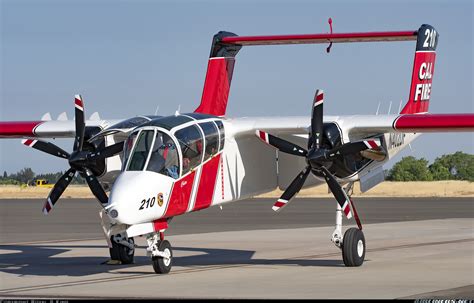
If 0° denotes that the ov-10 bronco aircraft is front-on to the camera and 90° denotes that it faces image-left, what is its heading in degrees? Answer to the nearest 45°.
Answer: approximately 45°
